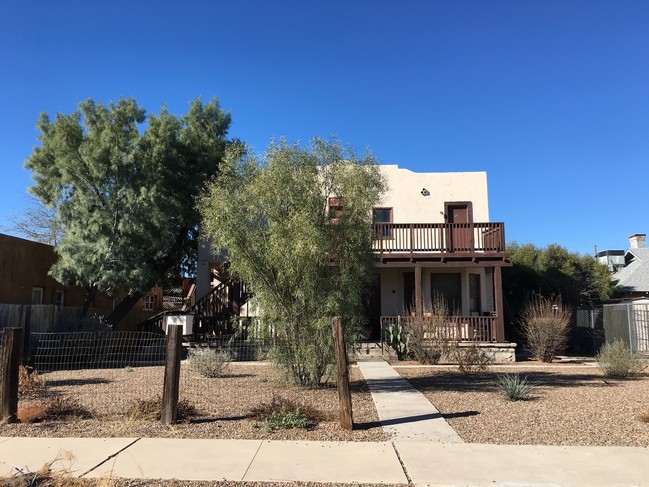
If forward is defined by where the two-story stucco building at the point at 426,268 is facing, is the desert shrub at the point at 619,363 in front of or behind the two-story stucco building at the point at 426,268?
in front

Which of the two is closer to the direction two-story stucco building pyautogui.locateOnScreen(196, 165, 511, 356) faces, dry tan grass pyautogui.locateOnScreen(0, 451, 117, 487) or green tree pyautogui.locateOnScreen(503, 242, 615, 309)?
the dry tan grass

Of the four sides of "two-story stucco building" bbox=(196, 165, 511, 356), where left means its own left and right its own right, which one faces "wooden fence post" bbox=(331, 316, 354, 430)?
front

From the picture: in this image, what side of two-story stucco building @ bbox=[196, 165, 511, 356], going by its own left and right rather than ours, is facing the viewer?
front

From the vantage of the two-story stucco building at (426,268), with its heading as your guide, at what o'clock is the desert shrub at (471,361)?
The desert shrub is roughly at 12 o'clock from the two-story stucco building.

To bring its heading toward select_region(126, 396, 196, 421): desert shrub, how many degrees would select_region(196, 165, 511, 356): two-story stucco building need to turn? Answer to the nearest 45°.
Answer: approximately 45° to its right

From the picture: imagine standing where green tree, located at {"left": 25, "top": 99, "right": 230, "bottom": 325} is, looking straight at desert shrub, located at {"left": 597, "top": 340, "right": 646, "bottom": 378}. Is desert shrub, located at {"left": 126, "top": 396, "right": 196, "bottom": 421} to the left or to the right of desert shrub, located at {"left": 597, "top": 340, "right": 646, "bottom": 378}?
right

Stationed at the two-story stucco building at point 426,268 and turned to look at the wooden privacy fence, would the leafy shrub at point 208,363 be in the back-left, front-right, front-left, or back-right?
front-left

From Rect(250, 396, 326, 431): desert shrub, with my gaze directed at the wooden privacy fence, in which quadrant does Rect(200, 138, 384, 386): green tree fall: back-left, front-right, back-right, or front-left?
front-right

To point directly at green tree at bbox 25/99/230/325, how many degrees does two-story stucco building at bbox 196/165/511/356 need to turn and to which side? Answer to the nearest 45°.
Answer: approximately 90° to its right

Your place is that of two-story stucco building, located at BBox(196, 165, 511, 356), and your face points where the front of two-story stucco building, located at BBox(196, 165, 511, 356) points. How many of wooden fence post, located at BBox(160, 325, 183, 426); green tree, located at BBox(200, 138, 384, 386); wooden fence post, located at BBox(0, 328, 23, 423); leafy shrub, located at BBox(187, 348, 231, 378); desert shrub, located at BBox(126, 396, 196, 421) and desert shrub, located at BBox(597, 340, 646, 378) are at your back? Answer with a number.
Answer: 0

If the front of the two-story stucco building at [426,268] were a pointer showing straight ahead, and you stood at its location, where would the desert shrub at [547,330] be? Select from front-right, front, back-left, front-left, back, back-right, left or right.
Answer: front-left

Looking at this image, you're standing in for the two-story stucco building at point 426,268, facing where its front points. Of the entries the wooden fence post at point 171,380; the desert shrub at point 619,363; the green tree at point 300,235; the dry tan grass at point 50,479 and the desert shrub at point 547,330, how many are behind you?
0

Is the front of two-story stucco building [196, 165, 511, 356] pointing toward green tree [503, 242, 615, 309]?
no

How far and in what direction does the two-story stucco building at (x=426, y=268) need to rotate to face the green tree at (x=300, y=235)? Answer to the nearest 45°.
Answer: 0° — it already faces it

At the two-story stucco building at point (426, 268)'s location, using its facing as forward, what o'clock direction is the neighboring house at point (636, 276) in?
The neighboring house is roughly at 8 o'clock from the two-story stucco building.

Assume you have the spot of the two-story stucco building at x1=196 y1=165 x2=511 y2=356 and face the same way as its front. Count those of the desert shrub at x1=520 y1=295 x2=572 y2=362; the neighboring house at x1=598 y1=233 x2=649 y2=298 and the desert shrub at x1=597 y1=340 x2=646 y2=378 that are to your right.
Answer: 0

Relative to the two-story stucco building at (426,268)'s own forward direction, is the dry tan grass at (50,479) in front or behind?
in front

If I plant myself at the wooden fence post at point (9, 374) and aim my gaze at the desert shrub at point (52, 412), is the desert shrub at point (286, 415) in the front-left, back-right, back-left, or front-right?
front-right

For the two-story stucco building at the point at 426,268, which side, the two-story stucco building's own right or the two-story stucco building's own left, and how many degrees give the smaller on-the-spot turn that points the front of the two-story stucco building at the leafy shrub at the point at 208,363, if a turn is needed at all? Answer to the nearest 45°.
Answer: approximately 45° to the two-story stucco building's own right
